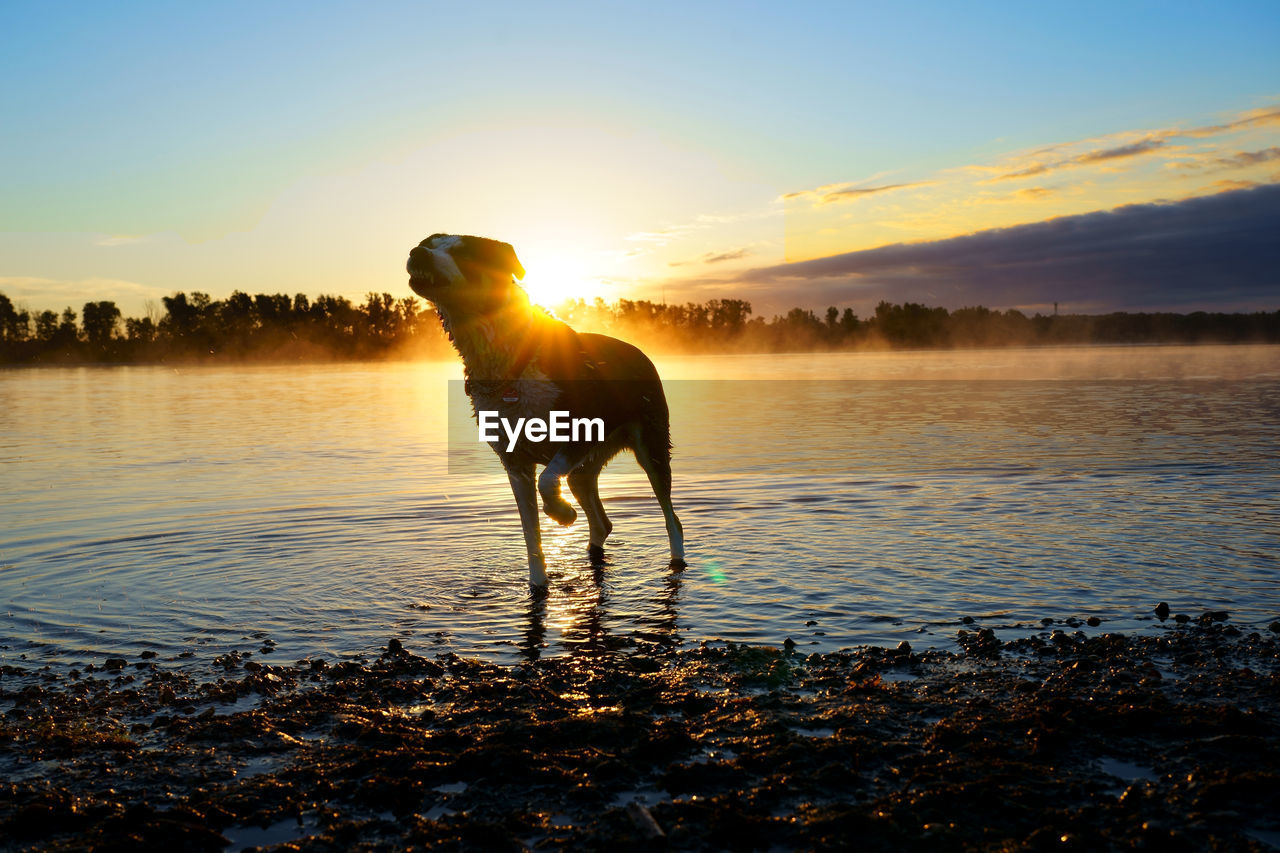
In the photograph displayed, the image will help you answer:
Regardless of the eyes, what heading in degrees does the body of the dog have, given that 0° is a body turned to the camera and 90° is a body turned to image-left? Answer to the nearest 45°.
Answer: approximately 45°
